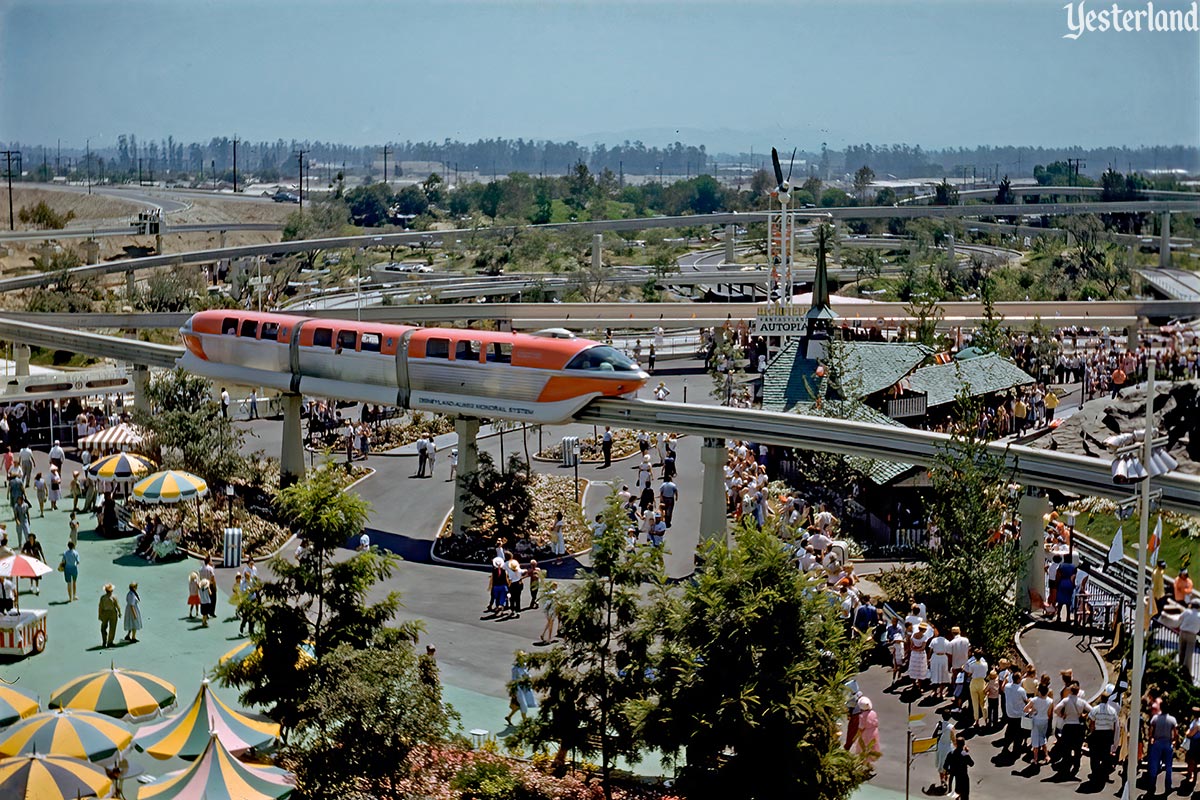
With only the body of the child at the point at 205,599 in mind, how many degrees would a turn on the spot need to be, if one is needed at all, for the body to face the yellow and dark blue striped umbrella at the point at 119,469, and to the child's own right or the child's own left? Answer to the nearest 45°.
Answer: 0° — they already face it

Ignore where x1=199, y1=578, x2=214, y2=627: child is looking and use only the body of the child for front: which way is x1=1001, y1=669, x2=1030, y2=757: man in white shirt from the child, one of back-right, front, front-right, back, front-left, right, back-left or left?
back-right

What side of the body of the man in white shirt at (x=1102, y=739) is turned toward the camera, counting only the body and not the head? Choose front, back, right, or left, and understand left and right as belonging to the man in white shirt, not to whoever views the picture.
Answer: back
